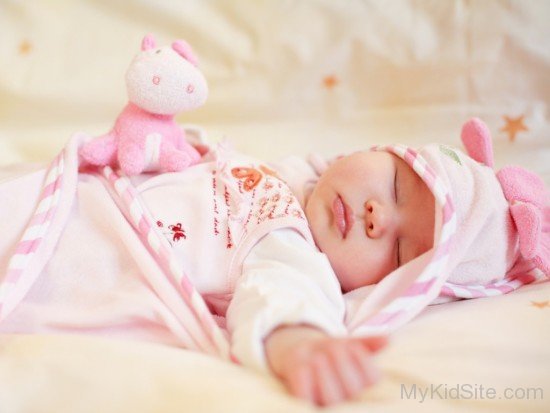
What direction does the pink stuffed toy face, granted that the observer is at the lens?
facing the viewer and to the right of the viewer
